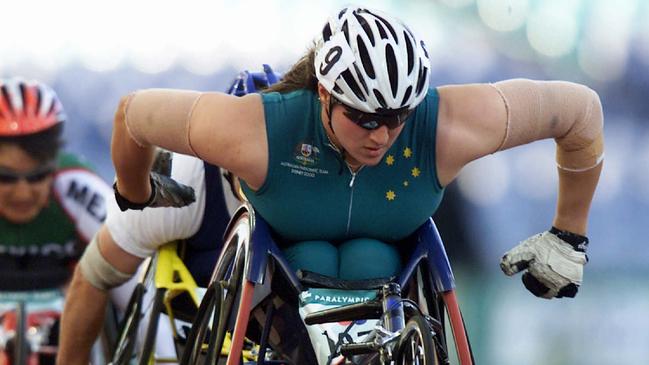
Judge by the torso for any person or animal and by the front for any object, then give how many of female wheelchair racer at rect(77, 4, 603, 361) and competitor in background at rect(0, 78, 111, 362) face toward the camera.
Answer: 2

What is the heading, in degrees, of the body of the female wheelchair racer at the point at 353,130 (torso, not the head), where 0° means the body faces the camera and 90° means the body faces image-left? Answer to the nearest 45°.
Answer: approximately 0°

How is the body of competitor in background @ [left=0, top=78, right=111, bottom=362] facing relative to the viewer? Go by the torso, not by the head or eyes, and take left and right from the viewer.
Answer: facing the viewer

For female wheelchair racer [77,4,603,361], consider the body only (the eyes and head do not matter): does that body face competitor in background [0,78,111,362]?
no

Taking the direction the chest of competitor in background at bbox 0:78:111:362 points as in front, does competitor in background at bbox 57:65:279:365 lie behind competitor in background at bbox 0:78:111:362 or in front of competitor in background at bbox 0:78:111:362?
in front

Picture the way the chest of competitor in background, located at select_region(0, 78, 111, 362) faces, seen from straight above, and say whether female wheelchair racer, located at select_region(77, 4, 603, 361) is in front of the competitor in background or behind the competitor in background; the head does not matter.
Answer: in front
